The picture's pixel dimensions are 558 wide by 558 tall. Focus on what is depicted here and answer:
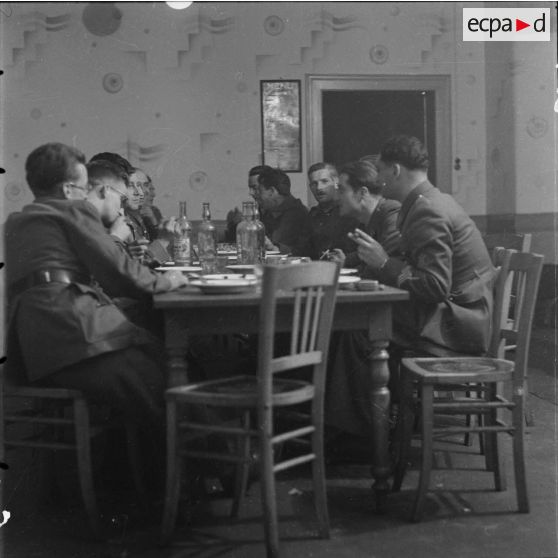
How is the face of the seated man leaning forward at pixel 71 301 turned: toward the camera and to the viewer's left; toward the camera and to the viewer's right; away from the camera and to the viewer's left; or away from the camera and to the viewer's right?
away from the camera and to the viewer's right

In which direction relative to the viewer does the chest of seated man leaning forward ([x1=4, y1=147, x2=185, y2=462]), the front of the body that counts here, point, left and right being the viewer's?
facing away from the viewer and to the right of the viewer

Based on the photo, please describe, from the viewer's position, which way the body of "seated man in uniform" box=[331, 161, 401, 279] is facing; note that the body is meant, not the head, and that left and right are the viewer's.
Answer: facing to the left of the viewer

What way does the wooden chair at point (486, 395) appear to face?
to the viewer's left

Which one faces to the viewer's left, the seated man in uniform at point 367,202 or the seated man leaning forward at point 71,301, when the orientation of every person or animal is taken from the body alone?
the seated man in uniform

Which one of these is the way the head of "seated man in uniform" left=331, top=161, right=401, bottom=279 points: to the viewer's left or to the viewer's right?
to the viewer's left
